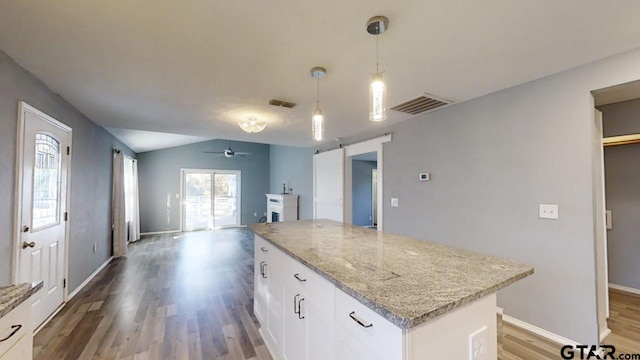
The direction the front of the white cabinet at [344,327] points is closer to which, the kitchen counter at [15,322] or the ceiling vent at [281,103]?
the kitchen counter

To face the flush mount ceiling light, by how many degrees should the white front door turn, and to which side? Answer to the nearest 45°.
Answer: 0° — it already faces it

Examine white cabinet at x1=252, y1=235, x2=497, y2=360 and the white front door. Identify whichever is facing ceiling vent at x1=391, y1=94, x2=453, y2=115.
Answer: the white front door

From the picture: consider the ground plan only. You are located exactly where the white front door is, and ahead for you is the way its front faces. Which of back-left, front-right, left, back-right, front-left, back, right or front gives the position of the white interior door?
front-left

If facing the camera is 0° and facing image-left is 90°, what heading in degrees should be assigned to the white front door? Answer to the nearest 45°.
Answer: approximately 315°

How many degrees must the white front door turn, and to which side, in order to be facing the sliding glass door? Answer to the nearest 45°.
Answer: approximately 90° to its left

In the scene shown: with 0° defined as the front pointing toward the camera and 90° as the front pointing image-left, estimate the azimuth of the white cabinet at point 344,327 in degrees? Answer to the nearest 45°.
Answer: approximately 45°

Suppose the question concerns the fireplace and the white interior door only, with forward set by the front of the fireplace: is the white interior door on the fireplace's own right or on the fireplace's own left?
on the fireplace's own left

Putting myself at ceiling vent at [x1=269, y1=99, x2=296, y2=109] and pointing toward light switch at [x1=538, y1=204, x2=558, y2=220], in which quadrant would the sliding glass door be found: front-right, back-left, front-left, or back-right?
back-left

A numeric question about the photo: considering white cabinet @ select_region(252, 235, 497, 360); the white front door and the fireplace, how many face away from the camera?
0

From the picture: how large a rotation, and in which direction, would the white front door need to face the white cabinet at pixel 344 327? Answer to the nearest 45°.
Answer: approximately 45° to its right

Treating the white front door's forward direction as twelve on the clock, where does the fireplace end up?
The fireplace is roughly at 10 o'clock from the white front door.

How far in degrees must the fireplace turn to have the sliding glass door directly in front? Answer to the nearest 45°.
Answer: approximately 90° to its right

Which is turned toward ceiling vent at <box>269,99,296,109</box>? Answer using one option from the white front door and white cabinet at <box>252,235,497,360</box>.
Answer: the white front door

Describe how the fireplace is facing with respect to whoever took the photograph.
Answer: facing the viewer and to the left of the viewer

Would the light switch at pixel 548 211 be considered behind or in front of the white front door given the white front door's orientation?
in front

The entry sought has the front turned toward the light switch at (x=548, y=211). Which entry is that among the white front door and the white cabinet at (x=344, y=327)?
the white front door
